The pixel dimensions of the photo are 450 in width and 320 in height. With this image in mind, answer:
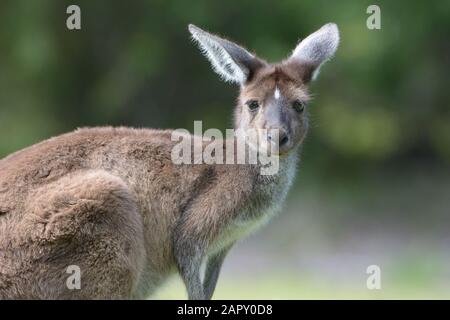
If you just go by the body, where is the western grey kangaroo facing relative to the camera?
to the viewer's right
